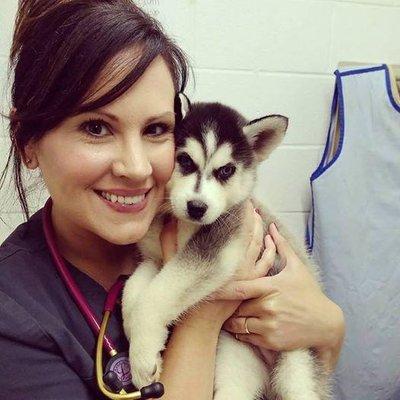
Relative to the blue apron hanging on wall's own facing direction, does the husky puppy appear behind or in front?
in front

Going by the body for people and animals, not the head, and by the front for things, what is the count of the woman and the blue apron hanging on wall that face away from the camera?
0

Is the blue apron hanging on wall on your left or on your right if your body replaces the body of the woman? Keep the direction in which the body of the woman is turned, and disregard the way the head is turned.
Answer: on your left

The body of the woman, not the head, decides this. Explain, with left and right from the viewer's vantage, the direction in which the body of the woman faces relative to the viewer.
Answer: facing the viewer and to the right of the viewer

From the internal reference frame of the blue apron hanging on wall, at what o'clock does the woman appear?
The woman is roughly at 1 o'clock from the blue apron hanging on wall.

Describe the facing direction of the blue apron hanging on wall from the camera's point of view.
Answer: facing the viewer
